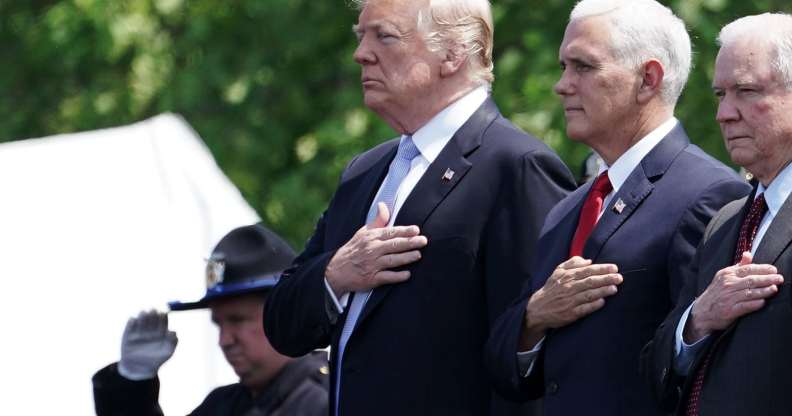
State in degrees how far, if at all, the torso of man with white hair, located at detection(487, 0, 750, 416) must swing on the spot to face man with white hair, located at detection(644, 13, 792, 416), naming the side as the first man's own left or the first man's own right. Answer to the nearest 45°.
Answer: approximately 90° to the first man's own left

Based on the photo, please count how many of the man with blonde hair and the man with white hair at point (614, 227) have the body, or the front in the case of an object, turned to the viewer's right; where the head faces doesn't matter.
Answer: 0

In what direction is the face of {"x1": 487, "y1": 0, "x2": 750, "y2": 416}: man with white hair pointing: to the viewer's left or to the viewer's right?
to the viewer's left

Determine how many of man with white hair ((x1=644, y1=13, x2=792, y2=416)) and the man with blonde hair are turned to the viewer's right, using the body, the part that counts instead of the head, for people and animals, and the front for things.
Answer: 0

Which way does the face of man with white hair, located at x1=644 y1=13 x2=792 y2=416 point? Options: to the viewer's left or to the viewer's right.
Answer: to the viewer's left

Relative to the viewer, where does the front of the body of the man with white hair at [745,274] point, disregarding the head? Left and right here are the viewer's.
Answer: facing the viewer and to the left of the viewer

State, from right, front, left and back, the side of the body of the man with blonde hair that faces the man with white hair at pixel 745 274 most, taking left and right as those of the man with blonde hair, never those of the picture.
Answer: left

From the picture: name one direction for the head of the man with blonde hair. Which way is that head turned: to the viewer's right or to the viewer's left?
to the viewer's left

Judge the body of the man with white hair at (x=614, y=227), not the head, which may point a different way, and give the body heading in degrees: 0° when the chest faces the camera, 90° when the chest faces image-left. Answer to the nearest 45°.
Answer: approximately 45°

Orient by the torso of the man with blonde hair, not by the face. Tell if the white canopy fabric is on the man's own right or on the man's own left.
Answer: on the man's own right
